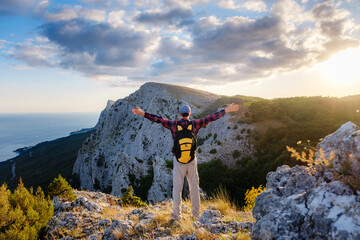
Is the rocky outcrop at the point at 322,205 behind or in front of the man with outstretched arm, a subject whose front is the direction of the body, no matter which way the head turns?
behind

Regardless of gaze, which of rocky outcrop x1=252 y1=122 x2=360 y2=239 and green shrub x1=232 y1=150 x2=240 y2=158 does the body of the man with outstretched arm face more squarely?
the green shrub

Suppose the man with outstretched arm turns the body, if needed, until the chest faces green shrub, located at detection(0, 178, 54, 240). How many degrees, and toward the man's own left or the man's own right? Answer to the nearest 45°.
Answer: approximately 90° to the man's own left

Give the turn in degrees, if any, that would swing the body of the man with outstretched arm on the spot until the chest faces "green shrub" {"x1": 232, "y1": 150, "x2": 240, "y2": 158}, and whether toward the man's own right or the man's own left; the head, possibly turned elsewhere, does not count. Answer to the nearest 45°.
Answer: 0° — they already face it

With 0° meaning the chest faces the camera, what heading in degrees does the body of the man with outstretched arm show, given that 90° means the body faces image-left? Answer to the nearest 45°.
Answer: approximately 180°

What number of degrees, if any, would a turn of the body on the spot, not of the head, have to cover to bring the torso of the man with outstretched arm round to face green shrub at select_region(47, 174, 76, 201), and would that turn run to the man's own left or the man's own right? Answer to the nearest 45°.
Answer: approximately 45° to the man's own left
